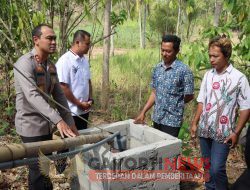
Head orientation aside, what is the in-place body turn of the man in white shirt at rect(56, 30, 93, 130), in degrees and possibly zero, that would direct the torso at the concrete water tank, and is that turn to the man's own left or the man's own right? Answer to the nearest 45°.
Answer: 0° — they already face it

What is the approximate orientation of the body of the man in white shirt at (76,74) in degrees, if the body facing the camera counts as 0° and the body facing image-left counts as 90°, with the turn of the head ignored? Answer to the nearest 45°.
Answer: approximately 315°
